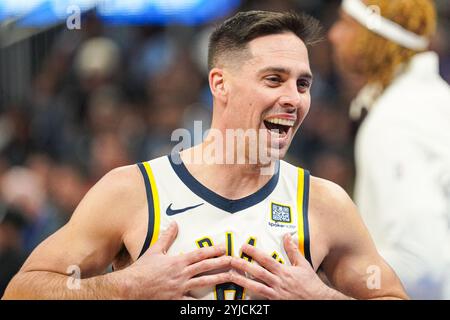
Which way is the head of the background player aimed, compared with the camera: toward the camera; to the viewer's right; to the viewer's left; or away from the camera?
to the viewer's left

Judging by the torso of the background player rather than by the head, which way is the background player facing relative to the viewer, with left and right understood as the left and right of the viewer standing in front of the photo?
facing to the left of the viewer
